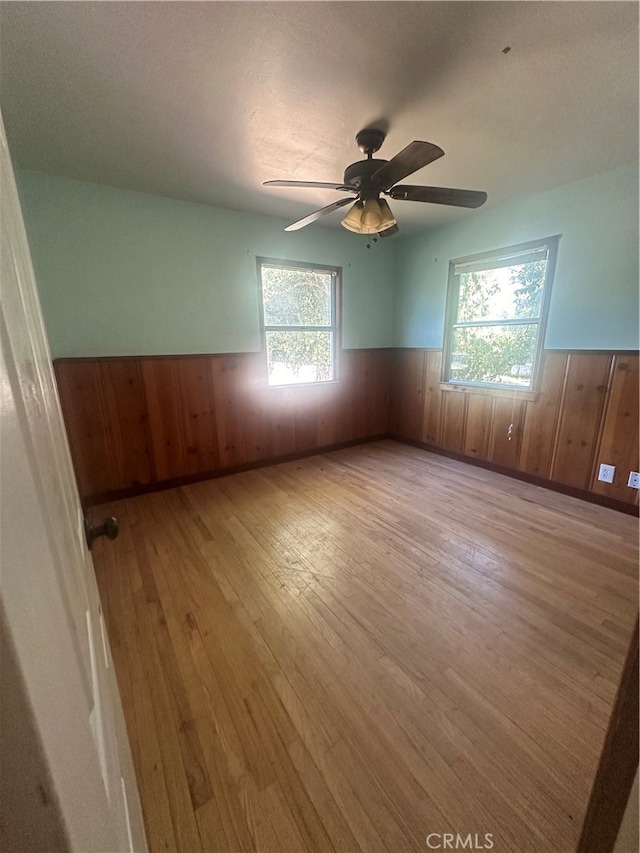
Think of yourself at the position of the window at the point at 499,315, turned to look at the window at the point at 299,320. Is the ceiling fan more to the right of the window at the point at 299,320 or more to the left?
left

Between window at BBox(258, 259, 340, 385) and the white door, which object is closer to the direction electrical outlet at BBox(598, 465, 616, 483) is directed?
the white door

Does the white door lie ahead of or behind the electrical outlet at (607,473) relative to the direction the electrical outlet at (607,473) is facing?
ahead

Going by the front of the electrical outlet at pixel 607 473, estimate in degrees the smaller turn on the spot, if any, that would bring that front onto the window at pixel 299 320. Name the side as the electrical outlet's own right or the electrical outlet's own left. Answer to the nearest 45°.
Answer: approximately 90° to the electrical outlet's own right

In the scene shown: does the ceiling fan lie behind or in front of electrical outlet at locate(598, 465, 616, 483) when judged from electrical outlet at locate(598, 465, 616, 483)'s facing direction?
in front
